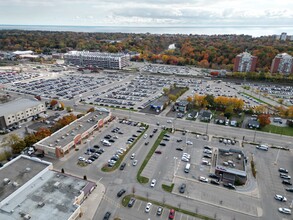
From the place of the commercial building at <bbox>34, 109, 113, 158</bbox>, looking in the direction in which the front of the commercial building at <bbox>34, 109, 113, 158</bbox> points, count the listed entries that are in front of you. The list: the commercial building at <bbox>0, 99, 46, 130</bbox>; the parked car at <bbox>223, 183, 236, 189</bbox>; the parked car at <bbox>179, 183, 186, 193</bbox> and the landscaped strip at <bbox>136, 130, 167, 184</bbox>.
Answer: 3

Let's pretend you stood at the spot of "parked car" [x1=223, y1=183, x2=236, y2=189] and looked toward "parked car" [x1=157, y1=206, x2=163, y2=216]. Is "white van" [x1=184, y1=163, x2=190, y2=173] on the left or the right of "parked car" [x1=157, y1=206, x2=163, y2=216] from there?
right

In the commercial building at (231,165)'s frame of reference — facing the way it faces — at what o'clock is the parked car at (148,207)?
The parked car is roughly at 1 o'clock from the commercial building.

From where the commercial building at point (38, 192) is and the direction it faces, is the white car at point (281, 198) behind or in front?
in front

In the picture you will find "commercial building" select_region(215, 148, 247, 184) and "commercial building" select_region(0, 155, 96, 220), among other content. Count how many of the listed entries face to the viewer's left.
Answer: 0

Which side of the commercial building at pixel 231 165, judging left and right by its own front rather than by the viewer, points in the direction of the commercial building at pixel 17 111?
right

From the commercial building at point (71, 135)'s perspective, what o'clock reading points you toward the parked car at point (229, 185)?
The parked car is roughly at 12 o'clock from the commercial building.

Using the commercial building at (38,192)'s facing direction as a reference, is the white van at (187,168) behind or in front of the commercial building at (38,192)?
in front

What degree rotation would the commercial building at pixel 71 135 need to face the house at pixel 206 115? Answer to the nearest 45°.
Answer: approximately 45° to its left

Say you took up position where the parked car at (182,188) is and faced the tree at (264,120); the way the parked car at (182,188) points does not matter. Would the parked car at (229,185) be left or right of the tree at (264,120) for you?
right

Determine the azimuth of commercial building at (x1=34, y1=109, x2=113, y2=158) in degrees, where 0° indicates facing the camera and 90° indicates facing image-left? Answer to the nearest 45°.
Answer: approximately 315°

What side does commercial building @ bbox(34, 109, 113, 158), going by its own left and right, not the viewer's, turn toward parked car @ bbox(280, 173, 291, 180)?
front

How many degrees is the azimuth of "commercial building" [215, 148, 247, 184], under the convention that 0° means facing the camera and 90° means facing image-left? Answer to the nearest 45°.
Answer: approximately 0°

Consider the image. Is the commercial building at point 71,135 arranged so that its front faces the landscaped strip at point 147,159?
yes

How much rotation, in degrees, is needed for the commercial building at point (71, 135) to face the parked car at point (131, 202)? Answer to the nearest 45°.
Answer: approximately 45° to its right

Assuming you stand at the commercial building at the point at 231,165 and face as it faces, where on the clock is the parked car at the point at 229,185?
The parked car is roughly at 12 o'clock from the commercial building.

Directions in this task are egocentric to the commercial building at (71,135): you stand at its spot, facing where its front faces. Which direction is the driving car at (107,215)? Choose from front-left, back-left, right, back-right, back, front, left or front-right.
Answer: front-right
